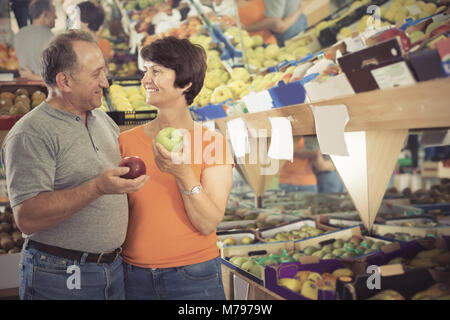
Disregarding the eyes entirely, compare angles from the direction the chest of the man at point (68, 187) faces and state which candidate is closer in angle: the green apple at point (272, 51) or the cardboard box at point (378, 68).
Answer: the cardboard box

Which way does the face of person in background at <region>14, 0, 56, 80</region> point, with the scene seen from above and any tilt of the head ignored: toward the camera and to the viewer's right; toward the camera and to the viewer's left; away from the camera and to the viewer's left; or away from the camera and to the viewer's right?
away from the camera and to the viewer's right

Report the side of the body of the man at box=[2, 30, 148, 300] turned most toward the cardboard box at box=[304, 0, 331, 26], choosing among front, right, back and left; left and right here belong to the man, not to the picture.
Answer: left

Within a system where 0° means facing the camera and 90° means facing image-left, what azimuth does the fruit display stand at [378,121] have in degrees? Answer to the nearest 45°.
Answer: approximately 45°

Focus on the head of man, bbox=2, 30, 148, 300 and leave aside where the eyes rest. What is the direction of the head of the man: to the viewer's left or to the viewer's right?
to the viewer's right

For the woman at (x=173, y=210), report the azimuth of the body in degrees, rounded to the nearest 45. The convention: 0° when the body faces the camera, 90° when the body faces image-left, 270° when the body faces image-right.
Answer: approximately 45°

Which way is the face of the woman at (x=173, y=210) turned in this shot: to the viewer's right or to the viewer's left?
to the viewer's left
